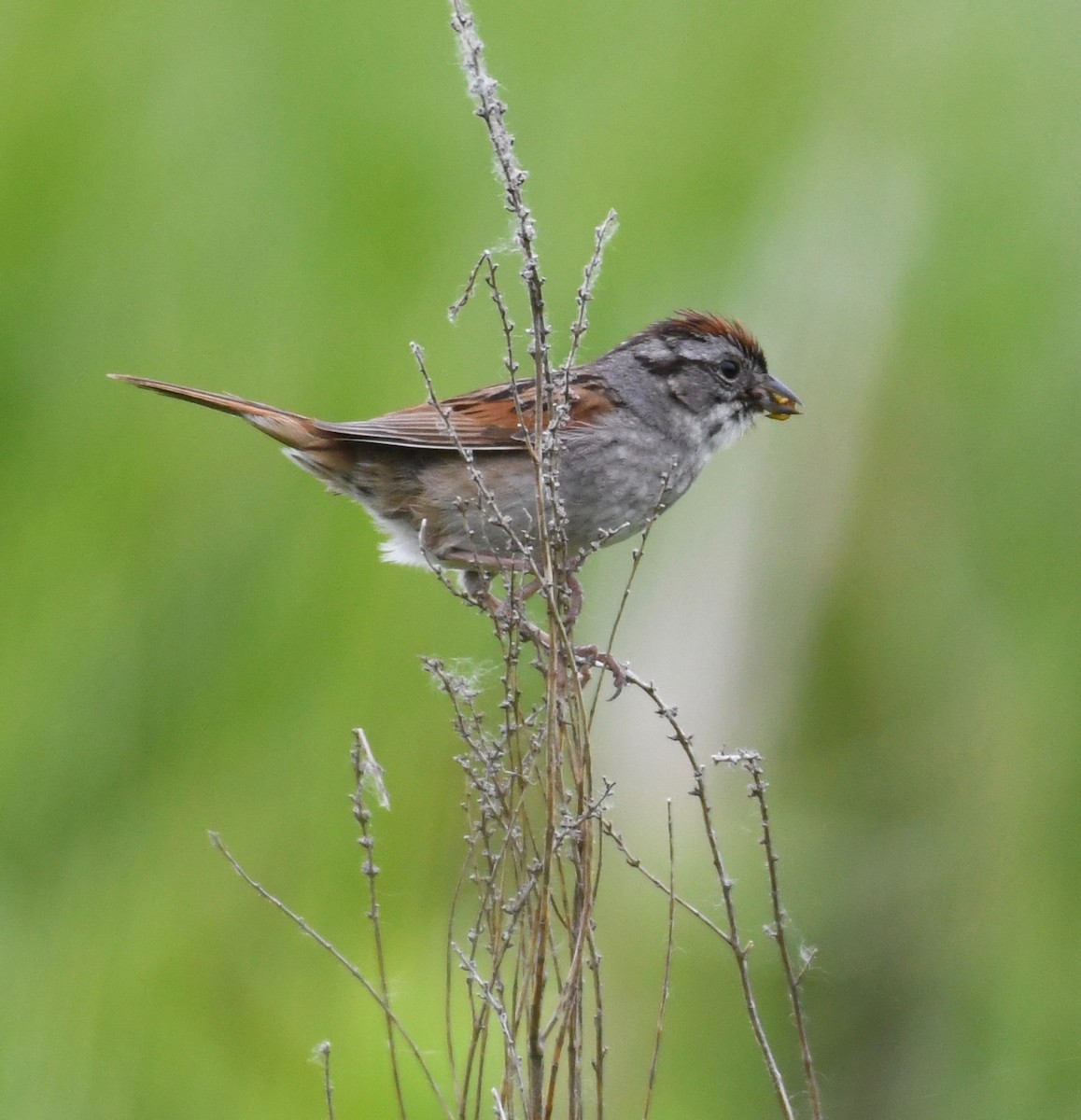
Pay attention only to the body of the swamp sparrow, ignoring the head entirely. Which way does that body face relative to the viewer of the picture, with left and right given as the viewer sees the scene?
facing to the right of the viewer
